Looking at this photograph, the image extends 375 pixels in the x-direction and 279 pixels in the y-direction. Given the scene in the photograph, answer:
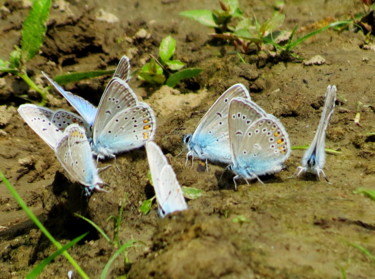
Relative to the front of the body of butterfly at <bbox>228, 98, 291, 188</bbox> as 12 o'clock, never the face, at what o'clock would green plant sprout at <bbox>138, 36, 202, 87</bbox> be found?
The green plant sprout is roughly at 2 o'clock from the butterfly.

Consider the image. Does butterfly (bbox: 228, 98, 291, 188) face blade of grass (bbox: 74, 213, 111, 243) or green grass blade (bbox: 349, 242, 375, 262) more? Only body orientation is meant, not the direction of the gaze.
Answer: the blade of grass

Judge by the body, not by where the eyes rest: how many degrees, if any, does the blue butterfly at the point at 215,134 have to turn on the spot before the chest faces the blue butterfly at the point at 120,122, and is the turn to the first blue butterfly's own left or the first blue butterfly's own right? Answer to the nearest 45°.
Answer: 0° — it already faces it

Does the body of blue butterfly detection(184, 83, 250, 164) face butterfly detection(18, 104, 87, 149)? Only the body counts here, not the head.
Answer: yes

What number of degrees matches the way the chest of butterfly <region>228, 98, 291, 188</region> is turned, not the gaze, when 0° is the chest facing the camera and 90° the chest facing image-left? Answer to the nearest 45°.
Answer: approximately 90°

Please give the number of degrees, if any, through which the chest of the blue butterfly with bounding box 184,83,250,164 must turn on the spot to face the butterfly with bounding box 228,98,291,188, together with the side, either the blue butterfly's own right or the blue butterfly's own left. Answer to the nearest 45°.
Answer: approximately 135° to the blue butterfly's own left

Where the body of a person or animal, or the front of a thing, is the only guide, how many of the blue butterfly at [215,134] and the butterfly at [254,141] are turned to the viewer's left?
2

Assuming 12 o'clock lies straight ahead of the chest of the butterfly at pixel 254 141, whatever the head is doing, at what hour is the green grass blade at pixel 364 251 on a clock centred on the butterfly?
The green grass blade is roughly at 8 o'clock from the butterfly.

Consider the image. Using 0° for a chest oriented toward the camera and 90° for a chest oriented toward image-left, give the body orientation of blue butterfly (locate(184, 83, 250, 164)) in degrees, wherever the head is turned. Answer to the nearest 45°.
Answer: approximately 90°

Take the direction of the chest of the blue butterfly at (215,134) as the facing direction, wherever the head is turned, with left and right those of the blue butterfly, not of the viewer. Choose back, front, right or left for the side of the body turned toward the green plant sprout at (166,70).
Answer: right
